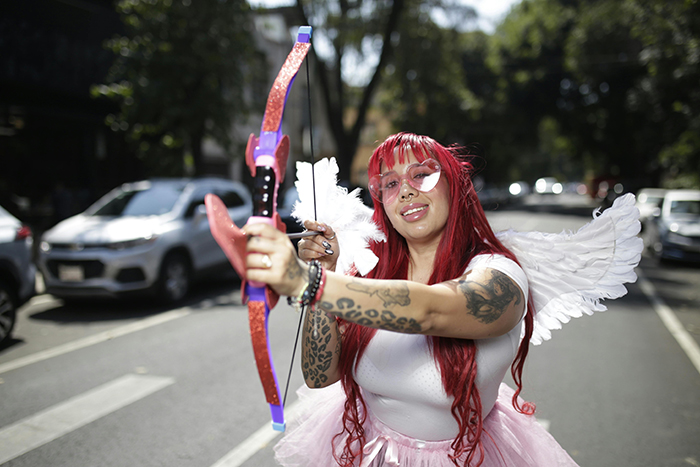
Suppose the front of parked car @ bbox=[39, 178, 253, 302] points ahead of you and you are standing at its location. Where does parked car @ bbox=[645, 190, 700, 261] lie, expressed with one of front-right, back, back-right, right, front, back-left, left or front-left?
back-left

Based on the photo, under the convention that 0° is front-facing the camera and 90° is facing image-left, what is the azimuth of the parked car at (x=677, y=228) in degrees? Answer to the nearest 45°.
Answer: approximately 0°

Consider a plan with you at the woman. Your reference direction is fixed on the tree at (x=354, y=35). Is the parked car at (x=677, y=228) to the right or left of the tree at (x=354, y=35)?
right

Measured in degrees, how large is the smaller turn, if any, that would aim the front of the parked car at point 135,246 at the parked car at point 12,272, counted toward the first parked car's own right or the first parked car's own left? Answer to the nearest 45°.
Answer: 0° — it already faces it

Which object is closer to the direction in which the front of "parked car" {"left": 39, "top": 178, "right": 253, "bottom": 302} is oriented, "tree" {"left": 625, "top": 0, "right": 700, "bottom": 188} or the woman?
the woman

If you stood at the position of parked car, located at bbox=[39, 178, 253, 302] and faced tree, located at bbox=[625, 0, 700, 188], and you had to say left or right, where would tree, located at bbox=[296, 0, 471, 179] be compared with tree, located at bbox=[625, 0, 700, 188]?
left

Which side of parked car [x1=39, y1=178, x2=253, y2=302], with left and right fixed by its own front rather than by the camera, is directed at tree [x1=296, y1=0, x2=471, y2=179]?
back

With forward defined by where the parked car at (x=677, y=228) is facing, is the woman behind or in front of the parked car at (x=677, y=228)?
in front

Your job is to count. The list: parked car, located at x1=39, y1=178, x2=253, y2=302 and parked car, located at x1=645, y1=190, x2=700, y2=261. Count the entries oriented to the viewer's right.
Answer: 0

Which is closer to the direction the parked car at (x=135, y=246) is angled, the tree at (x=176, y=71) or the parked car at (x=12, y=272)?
the parked car

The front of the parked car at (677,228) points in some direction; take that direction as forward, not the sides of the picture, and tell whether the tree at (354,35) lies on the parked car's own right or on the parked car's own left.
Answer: on the parked car's own right

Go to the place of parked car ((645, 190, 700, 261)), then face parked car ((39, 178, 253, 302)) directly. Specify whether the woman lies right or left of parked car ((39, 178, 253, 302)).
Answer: left
